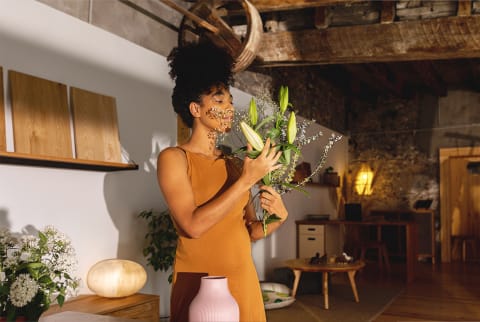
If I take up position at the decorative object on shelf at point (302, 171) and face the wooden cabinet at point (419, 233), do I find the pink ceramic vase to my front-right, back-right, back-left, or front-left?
back-right

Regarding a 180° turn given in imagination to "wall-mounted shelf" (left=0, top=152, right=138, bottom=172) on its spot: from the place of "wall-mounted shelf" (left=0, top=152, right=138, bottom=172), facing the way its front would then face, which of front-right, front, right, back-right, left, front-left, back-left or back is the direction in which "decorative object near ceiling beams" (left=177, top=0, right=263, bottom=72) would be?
right

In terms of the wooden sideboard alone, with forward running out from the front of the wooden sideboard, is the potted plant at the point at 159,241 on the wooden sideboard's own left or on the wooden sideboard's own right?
on the wooden sideboard's own left

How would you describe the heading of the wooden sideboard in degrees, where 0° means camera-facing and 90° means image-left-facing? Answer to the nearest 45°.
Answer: approximately 315°

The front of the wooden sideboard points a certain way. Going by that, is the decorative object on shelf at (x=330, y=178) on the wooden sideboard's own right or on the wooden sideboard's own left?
on the wooden sideboard's own left

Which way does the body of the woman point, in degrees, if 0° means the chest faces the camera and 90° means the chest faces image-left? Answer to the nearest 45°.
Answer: approximately 315°

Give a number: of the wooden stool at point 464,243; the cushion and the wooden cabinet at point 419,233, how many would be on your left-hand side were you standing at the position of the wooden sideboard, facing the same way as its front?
3
